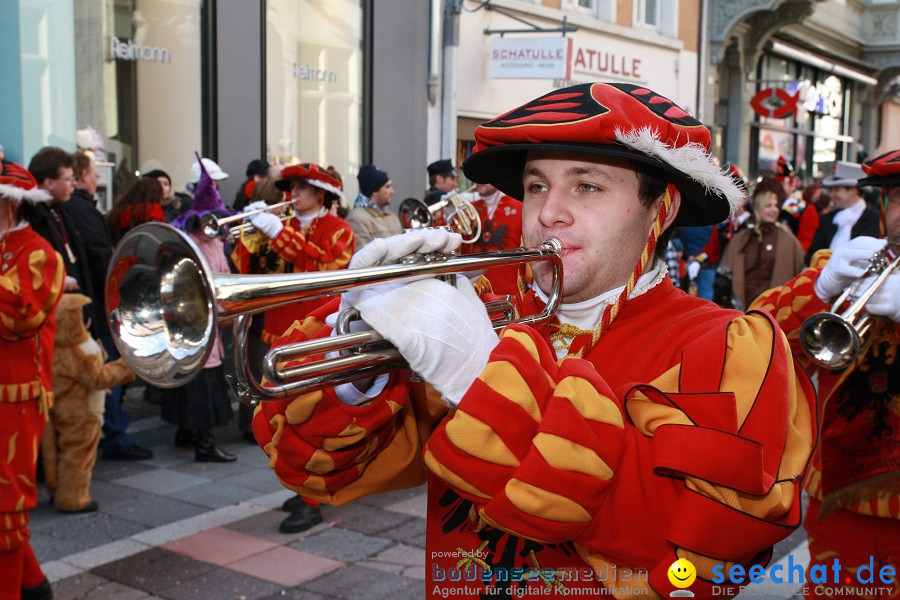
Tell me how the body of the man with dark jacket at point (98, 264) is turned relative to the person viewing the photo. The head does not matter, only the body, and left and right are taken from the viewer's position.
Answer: facing to the right of the viewer

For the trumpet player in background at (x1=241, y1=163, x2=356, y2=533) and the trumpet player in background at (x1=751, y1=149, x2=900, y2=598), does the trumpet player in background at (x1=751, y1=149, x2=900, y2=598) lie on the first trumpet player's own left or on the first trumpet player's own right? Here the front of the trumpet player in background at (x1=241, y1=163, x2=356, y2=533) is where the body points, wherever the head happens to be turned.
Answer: on the first trumpet player's own left

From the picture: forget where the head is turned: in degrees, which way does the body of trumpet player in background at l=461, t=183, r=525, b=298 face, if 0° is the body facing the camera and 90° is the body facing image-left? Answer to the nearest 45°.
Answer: approximately 45°

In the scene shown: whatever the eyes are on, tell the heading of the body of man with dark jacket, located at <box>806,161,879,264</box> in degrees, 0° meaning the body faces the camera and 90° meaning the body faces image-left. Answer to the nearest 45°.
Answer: approximately 45°

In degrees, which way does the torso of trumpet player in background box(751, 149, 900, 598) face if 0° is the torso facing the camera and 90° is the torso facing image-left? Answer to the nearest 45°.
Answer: approximately 45°

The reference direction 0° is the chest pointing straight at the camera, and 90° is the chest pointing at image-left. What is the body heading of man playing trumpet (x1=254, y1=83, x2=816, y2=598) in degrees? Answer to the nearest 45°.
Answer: approximately 45°

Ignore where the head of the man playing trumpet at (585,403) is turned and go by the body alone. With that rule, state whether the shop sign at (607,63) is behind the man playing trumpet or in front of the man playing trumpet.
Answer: behind

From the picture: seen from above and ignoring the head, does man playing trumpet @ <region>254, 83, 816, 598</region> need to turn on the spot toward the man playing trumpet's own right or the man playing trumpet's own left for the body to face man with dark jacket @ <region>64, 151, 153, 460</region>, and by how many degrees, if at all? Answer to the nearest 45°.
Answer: approximately 90° to the man playing trumpet's own right

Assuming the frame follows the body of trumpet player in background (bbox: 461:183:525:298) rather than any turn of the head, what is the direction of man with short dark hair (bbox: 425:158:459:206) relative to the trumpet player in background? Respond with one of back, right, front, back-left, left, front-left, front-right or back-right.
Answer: back-right

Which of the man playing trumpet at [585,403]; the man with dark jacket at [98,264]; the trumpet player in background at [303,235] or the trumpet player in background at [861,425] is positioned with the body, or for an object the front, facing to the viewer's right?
the man with dark jacket
